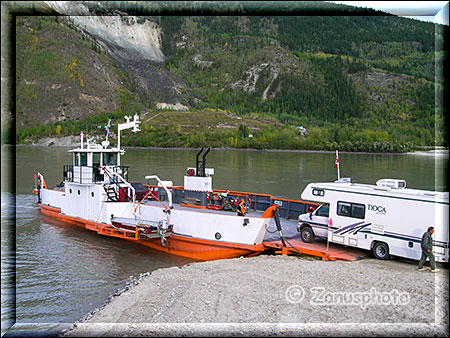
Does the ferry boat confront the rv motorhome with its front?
yes

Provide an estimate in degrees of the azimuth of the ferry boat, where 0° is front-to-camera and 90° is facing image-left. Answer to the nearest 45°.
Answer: approximately 315°
